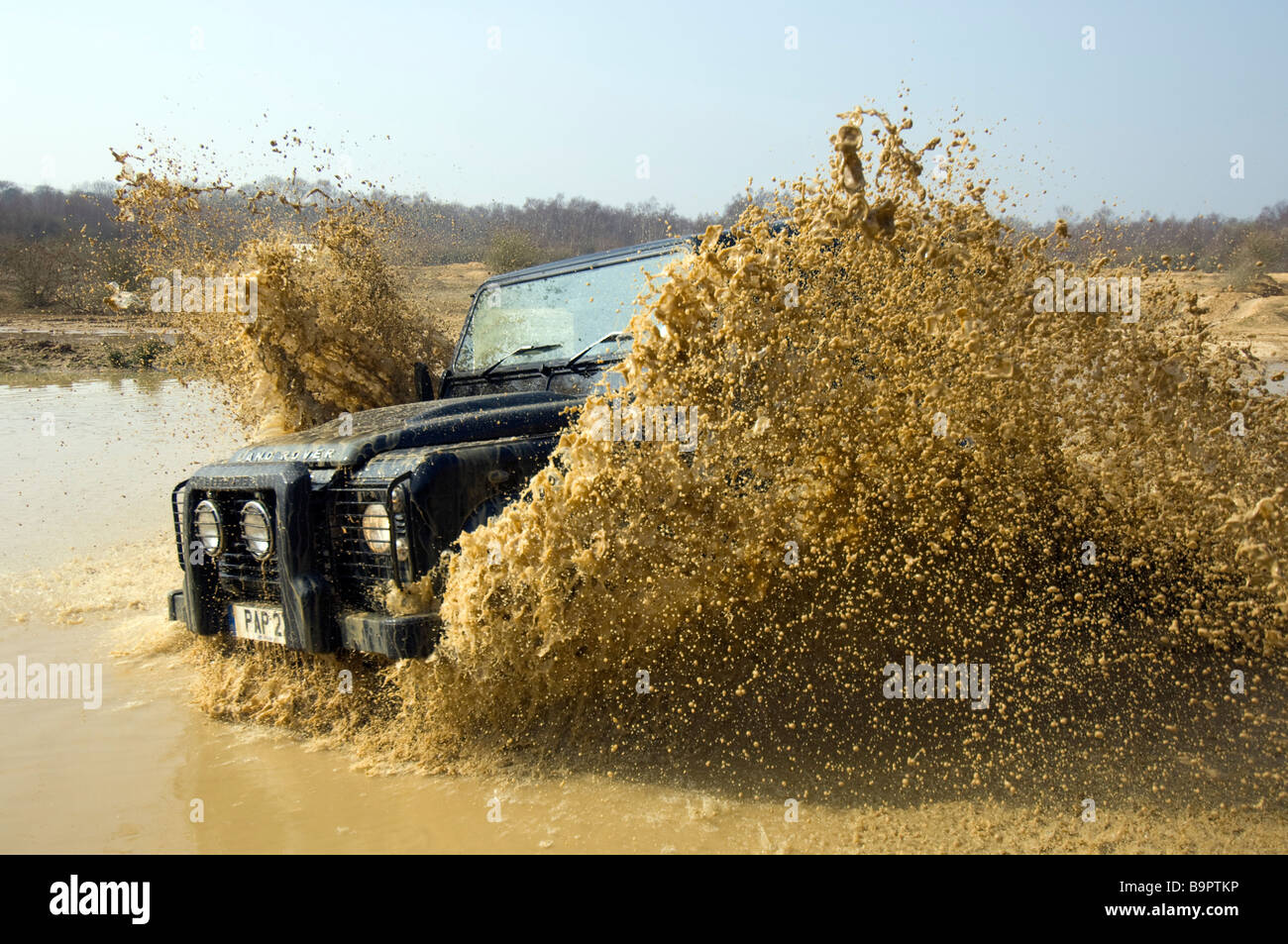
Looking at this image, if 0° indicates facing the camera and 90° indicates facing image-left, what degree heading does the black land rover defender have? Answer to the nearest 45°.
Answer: approximately 45°
